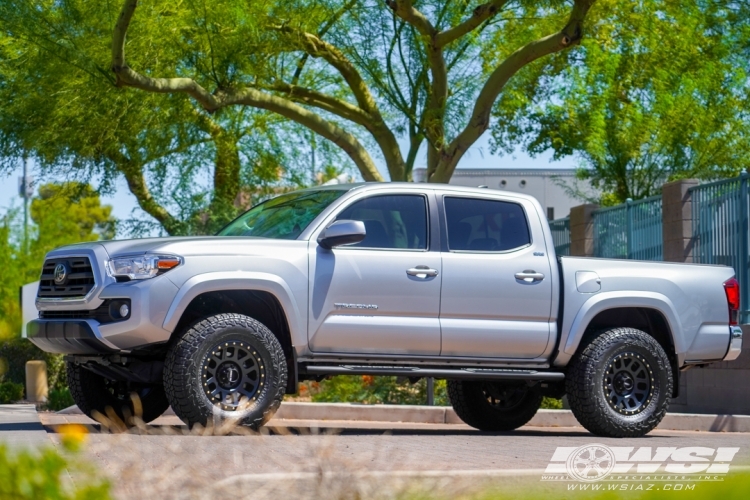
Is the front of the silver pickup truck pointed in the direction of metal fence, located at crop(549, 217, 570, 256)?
no

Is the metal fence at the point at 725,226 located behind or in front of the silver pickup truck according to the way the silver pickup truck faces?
behind

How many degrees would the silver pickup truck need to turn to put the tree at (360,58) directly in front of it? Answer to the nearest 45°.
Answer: approximately 135° to its right

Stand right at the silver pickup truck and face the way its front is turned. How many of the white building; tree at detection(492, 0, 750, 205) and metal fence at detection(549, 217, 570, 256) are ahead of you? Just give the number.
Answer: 0

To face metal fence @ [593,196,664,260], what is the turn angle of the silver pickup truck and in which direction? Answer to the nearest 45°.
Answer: approximately 180°

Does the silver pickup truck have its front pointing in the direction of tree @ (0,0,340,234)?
no

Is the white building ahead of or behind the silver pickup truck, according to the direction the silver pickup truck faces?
behind

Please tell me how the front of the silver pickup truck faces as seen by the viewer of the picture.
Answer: facing the viewer and to the left of the viewer

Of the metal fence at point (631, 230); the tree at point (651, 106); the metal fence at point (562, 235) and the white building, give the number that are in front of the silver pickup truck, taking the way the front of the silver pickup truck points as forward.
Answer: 0

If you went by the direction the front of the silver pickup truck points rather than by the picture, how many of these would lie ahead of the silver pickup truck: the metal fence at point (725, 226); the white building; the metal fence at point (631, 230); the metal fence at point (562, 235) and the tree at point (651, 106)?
0

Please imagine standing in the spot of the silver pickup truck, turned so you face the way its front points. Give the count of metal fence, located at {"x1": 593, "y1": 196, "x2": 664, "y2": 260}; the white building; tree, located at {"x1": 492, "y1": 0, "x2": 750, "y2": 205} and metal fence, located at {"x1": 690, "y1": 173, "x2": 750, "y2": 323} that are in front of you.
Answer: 0
